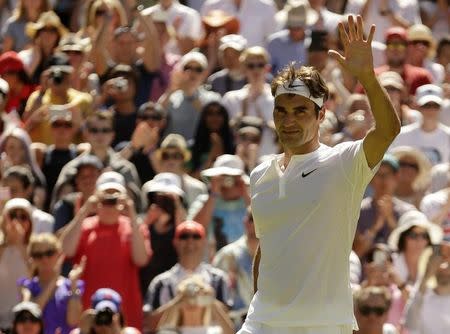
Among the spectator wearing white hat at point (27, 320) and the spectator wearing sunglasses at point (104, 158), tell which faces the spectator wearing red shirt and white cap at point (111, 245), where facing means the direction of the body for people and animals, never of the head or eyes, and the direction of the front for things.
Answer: the spectator wearing sunglasses at point (104, 158)

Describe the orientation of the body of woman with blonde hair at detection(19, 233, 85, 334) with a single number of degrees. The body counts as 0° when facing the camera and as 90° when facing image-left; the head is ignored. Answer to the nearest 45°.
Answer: approximately 0°

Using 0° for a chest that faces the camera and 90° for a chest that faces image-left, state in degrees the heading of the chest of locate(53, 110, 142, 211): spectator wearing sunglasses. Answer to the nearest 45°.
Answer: approximately 0°

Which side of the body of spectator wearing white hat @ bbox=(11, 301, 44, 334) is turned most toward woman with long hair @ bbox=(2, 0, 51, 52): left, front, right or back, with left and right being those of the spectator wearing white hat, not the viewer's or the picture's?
back

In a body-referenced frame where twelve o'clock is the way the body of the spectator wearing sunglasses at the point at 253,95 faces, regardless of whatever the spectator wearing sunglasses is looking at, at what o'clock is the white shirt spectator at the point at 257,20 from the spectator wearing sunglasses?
The white shirt spectator is roughly at 6 o'clock from the spectator wearing sunglasses.

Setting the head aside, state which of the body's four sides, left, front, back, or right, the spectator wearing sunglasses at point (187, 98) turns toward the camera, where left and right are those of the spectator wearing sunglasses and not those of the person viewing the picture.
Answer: front

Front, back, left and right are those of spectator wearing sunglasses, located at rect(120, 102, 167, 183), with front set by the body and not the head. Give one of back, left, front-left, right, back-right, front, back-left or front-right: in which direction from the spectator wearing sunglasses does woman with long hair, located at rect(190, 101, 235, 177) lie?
left

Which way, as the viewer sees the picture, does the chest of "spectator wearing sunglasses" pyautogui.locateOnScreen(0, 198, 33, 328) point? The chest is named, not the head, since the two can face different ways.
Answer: toward the camera
